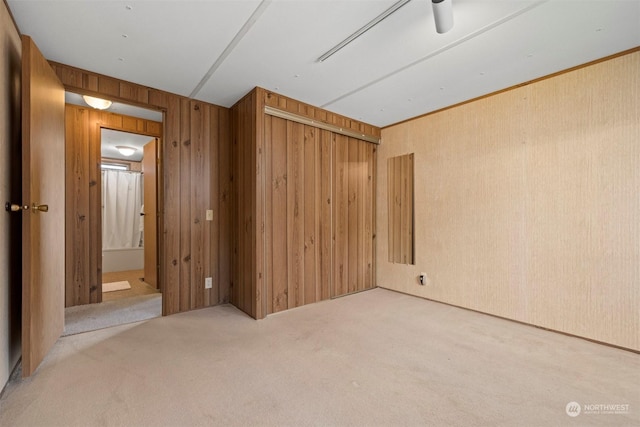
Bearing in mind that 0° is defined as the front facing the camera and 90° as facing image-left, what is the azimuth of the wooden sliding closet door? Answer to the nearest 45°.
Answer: approximately 315°

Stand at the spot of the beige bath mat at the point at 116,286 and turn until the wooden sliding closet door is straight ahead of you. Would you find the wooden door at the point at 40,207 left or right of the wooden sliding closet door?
right

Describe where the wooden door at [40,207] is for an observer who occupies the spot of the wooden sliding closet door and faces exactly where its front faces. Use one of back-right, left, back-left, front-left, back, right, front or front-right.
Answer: right

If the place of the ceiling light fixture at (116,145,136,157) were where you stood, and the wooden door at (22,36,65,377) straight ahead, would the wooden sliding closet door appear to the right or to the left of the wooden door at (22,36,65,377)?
left

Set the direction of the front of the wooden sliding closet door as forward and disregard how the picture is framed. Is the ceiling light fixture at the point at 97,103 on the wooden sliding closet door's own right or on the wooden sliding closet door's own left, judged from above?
on the wooden sliding closet door's own right

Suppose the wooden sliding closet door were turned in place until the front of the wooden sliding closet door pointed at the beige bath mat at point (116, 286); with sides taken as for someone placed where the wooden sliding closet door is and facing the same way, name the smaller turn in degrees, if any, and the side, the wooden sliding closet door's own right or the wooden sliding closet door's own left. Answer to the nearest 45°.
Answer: approximately 135° to the wooden sliding closet door's own right

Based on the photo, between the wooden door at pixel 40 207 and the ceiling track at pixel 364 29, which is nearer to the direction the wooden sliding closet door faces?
the ceiling track

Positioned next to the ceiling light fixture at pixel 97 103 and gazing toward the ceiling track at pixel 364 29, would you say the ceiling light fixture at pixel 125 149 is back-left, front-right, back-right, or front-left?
back-left

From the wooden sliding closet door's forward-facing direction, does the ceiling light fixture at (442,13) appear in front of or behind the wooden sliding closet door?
in front
